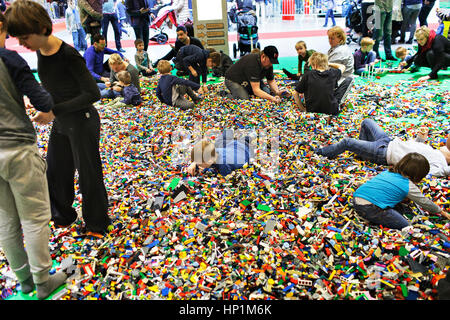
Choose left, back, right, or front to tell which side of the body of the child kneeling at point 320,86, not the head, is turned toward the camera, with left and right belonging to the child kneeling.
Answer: back

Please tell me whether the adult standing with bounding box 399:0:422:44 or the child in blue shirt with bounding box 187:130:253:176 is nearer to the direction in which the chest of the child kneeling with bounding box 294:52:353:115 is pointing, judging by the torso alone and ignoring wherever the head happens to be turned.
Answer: the adult standing

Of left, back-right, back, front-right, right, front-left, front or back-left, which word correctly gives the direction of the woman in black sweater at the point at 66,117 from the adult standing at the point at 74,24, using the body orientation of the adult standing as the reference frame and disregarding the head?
front-right

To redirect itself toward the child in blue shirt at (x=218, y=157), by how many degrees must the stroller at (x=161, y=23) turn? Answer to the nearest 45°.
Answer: approximately 90° to its left

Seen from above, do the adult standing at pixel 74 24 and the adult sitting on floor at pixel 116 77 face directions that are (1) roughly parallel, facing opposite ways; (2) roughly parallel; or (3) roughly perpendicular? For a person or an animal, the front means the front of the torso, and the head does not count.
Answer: roughly perpendicular

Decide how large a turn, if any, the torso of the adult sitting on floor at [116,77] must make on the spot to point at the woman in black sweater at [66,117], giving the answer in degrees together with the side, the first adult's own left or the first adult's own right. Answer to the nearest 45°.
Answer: approximately 45° to the first adult's own left

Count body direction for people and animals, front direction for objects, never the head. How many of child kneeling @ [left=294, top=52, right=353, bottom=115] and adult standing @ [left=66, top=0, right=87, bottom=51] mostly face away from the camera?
1
